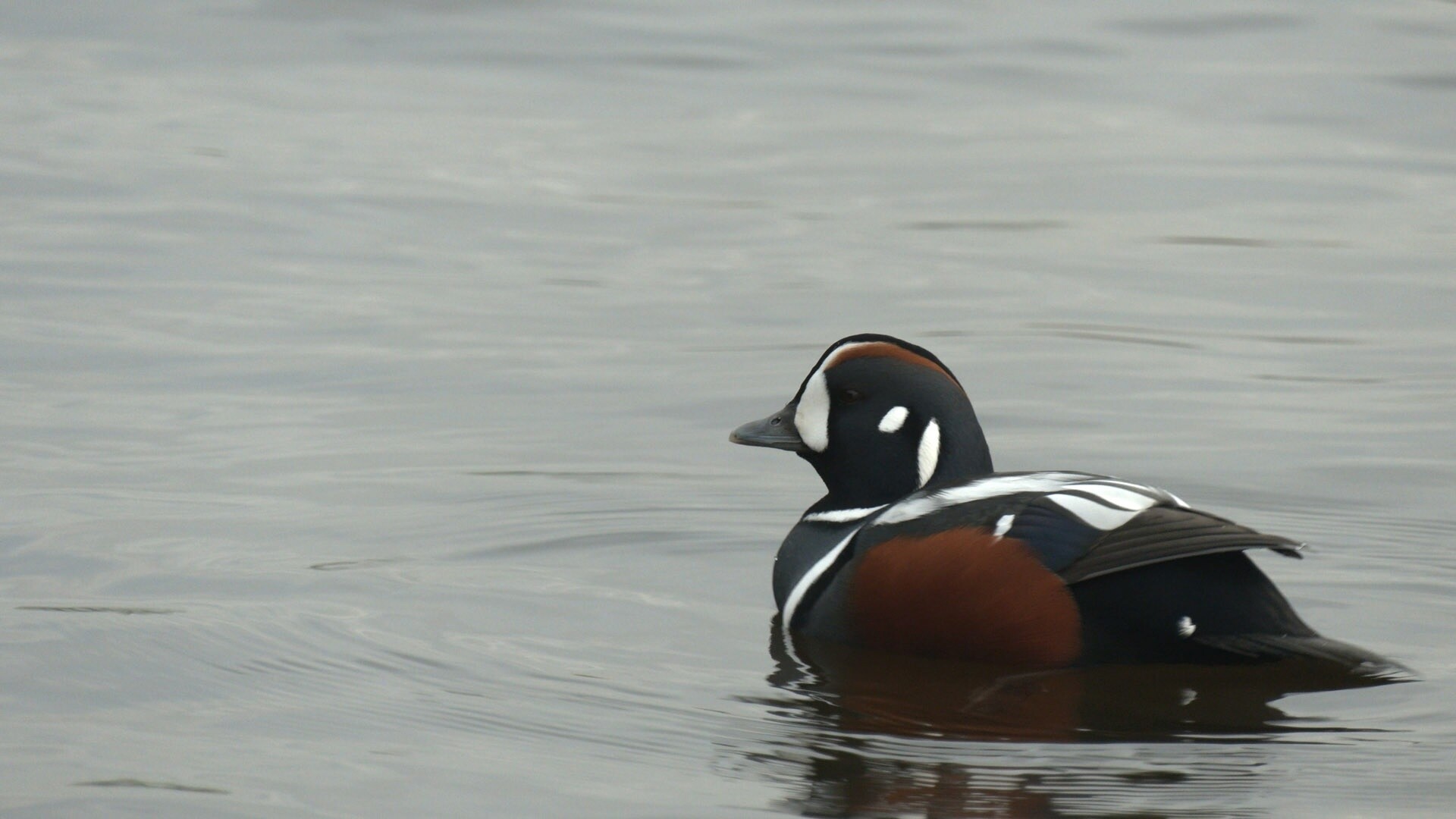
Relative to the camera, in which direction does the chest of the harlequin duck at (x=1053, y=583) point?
to the viewer's left
